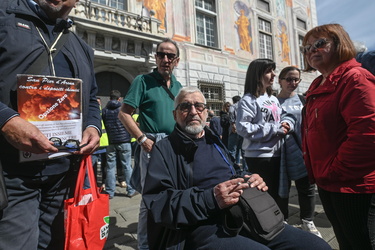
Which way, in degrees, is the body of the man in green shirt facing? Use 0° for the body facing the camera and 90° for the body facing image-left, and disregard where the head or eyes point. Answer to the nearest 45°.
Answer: approximately 315°

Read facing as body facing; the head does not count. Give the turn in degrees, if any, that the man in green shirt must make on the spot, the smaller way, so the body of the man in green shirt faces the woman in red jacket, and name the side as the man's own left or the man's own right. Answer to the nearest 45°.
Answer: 0° — they already face them

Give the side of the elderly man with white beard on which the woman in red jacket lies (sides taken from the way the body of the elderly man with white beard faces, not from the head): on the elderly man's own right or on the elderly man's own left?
on the elderly man's own left
